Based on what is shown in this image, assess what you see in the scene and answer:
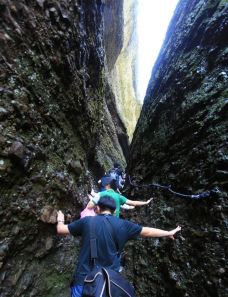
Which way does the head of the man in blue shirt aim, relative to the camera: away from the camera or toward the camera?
away from the camera

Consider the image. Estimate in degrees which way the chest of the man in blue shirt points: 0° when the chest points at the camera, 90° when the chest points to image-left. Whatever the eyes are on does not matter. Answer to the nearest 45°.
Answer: approximately 180°
